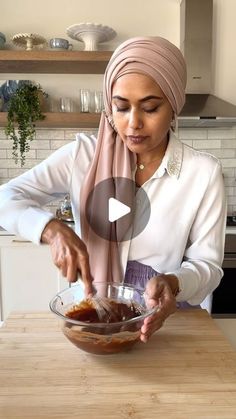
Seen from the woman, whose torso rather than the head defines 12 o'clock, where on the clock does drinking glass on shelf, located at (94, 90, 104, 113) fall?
The drinking glass on shelf is roughly at 6 o'clock from the woman.

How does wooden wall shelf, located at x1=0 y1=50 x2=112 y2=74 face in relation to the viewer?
toward the camera

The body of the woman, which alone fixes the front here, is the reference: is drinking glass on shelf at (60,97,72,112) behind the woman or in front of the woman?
behind

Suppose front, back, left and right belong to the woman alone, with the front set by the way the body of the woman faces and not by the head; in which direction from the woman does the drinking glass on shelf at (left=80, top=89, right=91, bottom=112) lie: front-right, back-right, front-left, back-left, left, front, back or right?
back

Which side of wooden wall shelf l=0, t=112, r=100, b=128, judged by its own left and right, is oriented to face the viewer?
front

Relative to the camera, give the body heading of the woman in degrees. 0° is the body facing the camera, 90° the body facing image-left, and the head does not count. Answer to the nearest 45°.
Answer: approximately 0°
